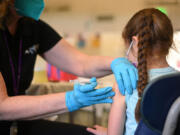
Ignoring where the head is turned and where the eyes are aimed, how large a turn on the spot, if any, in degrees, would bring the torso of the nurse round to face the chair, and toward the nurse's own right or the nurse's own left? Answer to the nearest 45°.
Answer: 0° — they already face it

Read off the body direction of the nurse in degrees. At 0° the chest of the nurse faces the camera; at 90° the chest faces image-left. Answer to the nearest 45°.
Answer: approximately 315°

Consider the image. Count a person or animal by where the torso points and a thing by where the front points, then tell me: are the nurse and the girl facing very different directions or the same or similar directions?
very different directions

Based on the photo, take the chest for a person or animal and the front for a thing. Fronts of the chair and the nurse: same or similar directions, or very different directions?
very different directions

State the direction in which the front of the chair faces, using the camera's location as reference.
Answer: facing away from the viewer and to the left of the viewer

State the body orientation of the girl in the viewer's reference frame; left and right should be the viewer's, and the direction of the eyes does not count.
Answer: facing away from the viewer and to the left of the viewer

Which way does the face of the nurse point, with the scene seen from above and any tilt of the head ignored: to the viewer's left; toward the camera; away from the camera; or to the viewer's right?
to the viewer's right

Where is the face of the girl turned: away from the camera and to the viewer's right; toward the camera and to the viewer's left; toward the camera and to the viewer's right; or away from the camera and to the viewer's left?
away from the camera and to the viewer's left
